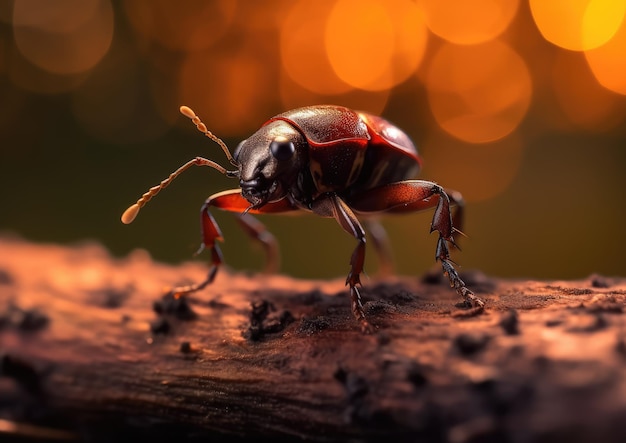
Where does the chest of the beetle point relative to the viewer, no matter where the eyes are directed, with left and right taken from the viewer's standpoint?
facing the viewer and to the left of the viewer
